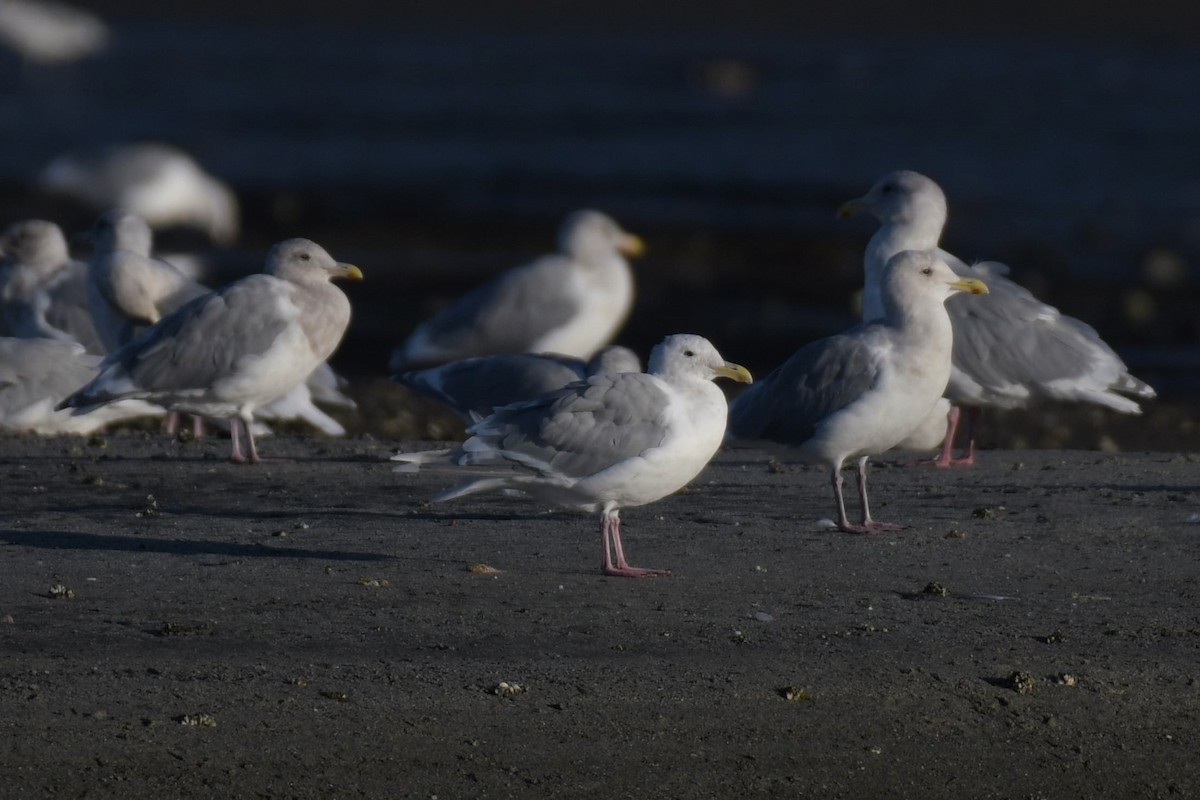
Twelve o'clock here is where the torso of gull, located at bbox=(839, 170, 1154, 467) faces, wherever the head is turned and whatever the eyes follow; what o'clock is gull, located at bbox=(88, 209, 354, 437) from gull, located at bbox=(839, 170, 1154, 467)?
gull, located at bbox=(88, 209, 354, 437) is roughly at 12 o'clock from gull, located at bbox=(839, 170, 1154, 467).

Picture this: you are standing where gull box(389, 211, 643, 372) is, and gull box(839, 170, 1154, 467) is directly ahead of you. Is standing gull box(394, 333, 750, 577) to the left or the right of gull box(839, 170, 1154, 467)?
right

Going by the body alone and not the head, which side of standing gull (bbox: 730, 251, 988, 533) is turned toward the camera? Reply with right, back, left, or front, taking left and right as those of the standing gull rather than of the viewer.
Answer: right

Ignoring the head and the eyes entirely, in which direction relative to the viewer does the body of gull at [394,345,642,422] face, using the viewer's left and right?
facing to the right of the viewer

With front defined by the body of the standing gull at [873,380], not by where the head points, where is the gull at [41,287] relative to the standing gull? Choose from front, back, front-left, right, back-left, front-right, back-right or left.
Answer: back-left

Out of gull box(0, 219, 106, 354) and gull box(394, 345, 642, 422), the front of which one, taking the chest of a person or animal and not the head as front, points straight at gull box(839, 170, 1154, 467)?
gull box(394, 345, 642, 422)

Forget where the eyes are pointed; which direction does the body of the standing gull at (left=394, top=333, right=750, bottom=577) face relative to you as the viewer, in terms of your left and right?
facing to the right of the viewer

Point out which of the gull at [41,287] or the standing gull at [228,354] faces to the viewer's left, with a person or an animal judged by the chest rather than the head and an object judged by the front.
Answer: the gull

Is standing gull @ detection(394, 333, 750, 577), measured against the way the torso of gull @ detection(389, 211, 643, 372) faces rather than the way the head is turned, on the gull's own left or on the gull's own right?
on the gull's own right

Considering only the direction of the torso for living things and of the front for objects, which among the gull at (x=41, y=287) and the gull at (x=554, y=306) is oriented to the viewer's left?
the gull at (x=41, y=287)

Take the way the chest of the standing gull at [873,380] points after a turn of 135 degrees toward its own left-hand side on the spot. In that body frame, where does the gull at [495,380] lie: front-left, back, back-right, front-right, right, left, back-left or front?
front

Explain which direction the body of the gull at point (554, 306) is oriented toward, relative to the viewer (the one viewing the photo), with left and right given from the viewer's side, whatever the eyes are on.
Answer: facing to the right of the viewer

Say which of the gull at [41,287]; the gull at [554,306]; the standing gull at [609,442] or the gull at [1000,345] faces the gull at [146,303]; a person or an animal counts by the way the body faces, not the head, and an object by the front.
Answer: the gull at [1000,345]

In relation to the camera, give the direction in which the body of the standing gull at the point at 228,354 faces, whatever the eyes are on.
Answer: to the viewer's right

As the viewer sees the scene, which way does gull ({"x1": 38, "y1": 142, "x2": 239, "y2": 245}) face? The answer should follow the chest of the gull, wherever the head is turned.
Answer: to the viewer's right

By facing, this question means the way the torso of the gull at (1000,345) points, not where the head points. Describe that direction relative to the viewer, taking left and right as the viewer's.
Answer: facing to the left of the viewer
